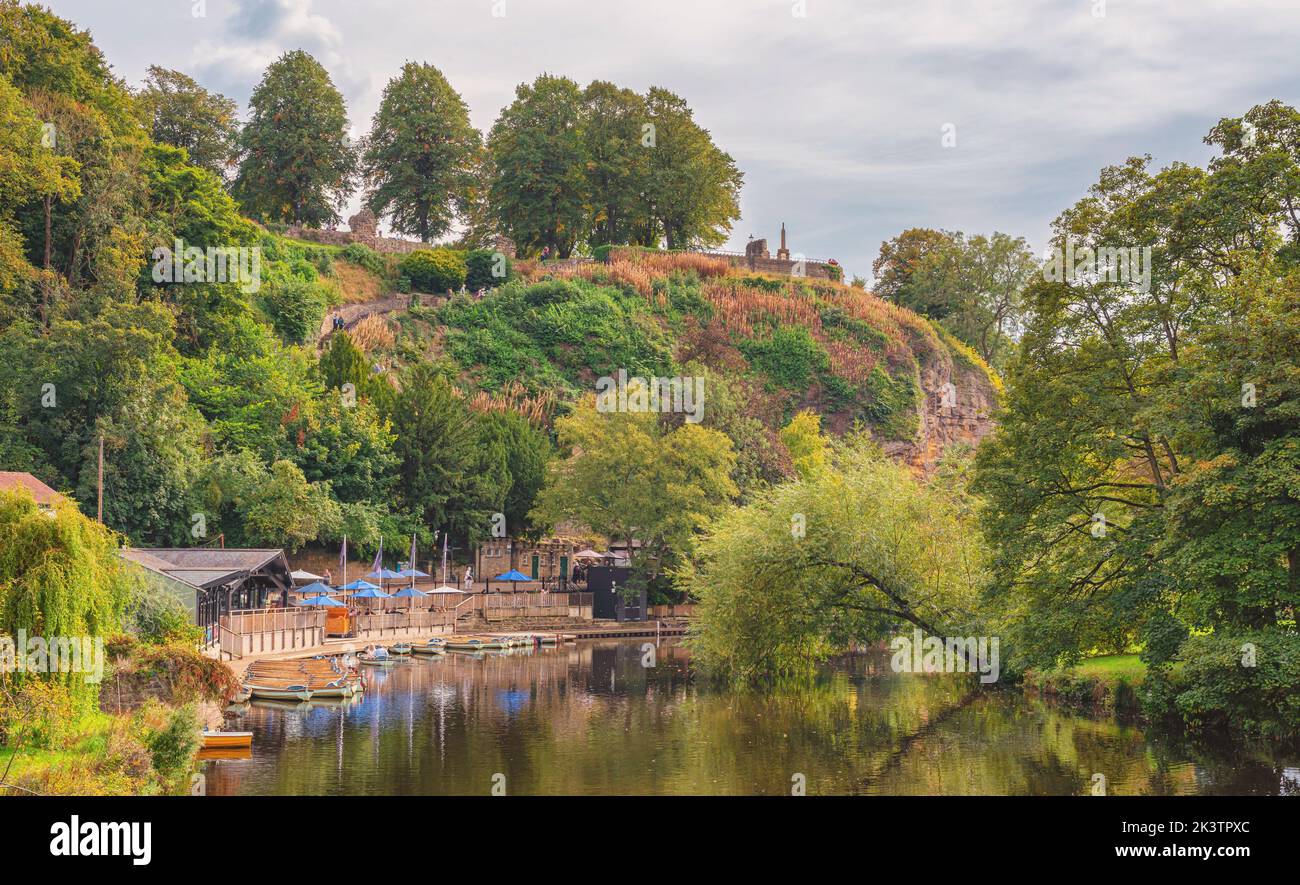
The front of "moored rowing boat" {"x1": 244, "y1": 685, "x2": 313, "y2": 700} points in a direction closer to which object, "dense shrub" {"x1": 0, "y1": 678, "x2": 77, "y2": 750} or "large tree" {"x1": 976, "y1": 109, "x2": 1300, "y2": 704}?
the dense shrub

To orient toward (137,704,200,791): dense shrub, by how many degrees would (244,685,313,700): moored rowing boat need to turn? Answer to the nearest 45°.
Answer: approximately 90° to its left

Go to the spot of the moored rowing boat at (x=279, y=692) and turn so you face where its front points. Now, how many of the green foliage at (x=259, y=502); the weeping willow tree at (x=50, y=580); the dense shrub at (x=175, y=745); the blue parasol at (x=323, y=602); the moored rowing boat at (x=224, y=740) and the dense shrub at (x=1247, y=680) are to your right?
2

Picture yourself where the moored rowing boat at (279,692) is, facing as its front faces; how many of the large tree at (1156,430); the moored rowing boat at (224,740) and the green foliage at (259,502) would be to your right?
1

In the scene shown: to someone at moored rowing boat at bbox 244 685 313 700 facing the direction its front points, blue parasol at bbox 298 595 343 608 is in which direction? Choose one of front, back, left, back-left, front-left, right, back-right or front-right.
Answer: right

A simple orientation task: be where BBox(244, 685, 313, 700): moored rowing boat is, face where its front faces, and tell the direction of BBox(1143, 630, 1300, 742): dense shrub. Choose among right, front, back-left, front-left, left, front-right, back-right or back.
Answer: back-left
